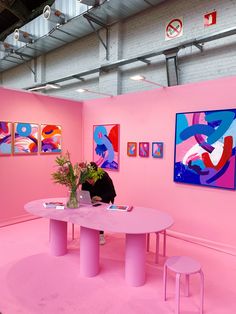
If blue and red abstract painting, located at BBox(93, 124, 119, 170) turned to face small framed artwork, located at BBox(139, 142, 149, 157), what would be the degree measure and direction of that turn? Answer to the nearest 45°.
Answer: approximately 90° to its left

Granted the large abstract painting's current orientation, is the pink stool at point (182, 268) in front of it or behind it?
in front

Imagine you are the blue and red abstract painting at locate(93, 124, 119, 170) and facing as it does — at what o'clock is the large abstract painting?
The large abstract painting is roughly at 9 o'clock from the blue and red abstract painting.

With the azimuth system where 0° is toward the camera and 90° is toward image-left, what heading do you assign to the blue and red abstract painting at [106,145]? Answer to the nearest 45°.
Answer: approximately 45°

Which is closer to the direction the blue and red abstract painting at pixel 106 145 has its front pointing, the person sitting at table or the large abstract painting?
the person sitting at table

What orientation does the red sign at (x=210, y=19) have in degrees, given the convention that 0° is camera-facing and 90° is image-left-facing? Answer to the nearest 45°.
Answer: approximately 45°

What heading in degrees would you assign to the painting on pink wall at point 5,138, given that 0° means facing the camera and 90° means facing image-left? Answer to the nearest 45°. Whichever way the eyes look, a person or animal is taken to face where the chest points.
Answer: approximately 315°
